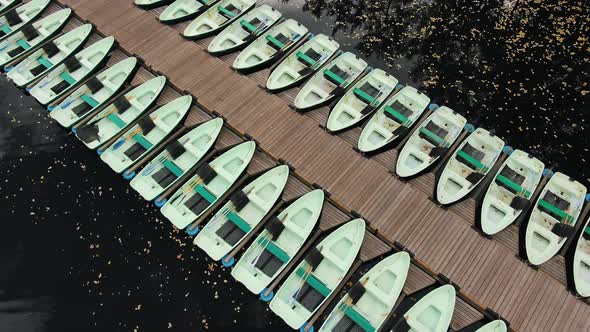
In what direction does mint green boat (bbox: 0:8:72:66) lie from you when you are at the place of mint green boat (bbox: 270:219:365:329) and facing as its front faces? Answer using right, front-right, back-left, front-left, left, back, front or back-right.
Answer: left

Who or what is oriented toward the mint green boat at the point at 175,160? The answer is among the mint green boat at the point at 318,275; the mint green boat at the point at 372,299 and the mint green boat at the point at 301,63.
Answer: the mint green boat at the point at 301,63

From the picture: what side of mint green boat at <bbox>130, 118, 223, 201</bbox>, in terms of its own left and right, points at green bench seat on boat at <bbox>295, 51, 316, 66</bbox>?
front

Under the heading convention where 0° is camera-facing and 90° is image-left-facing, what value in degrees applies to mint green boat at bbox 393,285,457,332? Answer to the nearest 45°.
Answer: approximately 225°

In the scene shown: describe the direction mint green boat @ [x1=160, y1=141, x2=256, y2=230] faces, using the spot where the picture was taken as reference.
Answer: facing away from the viewer and to the right of the viewer

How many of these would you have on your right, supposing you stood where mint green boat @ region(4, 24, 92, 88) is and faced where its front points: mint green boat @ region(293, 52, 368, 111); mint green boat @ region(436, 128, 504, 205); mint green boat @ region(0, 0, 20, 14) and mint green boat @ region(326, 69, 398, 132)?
3

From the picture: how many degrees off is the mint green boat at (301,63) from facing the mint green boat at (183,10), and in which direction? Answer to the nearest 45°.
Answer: approximately 90° to its right

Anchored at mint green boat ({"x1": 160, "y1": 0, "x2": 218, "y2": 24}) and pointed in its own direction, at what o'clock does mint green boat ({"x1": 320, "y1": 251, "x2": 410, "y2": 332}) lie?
mint green boat ({"x1": 320, "y1": 251, "x2": 410, "y2": 332}) is roughly at 10 o'clock from mint green boat ({"x1": 160, "y1": 0, "x2": 218, "y2": 24}).

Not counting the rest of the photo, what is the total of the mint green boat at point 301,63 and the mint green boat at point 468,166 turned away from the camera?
0

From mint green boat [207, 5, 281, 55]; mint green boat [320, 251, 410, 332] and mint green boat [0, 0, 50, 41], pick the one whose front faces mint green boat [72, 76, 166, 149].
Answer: mint green boat [207, 5, 281, 55]

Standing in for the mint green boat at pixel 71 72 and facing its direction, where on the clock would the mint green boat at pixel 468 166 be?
the mint green boat at pixel 468 166 is roughly at 3 o'clock from the mint green boat at pixel 71 72.

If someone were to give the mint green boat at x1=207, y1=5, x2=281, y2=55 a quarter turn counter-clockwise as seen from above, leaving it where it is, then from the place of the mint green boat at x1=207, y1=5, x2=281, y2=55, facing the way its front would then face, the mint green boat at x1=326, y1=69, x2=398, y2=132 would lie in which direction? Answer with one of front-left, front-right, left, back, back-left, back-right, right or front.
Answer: front

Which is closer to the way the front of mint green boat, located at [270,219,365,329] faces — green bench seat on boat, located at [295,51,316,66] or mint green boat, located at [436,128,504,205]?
the mint green boat

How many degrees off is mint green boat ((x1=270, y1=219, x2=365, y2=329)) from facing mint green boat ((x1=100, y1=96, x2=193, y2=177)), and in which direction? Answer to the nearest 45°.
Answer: approximately 90° to its left

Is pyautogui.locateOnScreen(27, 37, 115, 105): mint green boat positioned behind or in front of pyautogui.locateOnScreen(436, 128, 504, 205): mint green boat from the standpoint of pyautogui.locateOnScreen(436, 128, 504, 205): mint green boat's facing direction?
in front

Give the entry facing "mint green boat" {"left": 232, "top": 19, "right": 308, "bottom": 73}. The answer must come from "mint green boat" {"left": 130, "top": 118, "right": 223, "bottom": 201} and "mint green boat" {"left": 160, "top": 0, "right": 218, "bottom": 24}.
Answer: "mint green boat" {"left": 130, "top": 118, "right": 223, "bottom": 201}

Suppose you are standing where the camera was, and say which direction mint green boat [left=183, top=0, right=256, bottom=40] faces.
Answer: facing the viewer and to the left of the viewer

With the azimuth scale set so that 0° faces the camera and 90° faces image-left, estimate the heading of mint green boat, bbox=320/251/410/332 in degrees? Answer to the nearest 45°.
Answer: approximately 225°
